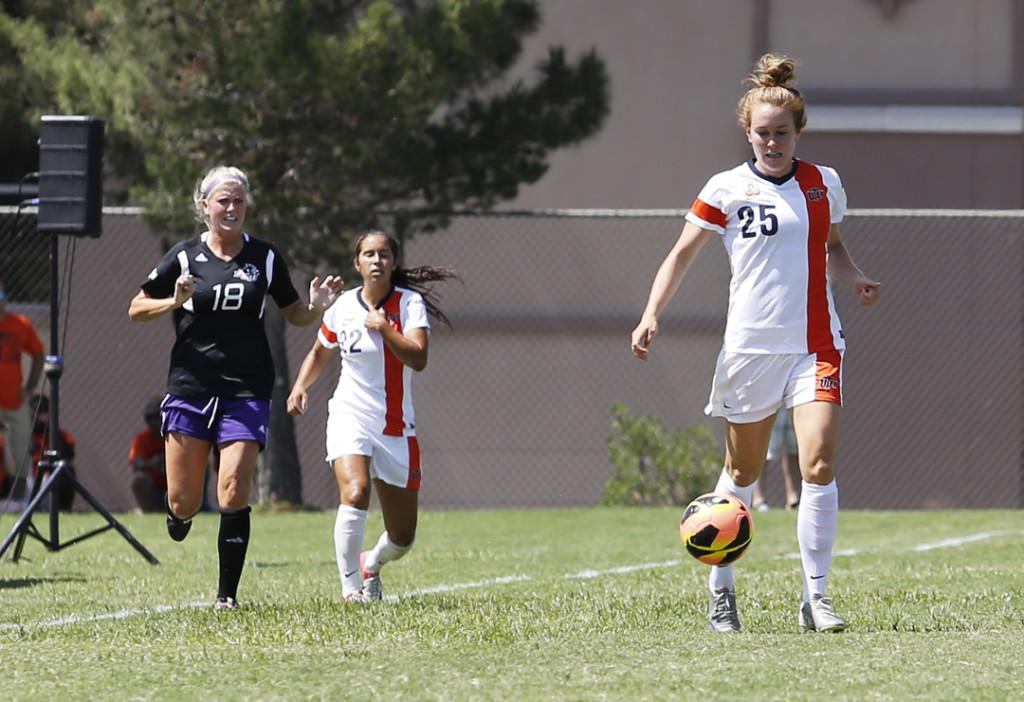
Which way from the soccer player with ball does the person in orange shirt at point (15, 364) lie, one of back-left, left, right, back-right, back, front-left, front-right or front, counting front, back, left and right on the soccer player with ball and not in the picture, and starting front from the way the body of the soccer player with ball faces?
back-right

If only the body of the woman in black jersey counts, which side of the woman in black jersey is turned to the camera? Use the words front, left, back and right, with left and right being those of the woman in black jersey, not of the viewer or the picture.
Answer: front

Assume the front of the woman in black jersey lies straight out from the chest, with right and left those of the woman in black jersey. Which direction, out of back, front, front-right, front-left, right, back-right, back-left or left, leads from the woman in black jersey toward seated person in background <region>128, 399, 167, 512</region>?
back

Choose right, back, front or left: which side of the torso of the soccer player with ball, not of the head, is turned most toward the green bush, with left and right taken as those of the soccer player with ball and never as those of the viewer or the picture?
back

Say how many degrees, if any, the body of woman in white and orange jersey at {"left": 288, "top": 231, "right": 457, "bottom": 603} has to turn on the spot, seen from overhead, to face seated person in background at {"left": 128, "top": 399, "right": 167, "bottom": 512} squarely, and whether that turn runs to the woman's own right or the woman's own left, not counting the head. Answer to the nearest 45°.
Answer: approximately 135° to the woman's own right

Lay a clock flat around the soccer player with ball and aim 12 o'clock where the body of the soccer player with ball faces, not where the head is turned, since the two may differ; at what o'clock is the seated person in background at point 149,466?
The seated person in background is roughly at 5 o'clock from the soccer player with ball.

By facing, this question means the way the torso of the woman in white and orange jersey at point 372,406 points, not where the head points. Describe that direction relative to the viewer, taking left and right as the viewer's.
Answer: facing the viewer and to the left of the viewer

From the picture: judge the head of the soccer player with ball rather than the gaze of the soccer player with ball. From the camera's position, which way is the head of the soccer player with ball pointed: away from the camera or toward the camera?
toward the camera

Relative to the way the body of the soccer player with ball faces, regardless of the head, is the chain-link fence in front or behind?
behind

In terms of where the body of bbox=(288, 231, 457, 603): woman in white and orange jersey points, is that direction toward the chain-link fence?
no

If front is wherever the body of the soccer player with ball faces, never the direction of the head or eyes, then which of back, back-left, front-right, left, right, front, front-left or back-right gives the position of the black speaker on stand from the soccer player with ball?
back-right

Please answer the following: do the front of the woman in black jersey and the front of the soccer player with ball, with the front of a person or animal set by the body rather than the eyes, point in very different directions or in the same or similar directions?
same or similar directions

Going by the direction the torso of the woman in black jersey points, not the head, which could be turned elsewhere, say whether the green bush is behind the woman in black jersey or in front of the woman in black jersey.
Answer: behind

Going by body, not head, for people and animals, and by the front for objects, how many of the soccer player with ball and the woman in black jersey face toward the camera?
2

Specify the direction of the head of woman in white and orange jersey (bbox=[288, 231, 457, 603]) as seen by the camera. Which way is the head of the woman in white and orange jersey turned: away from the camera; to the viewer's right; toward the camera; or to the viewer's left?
toward the camera
